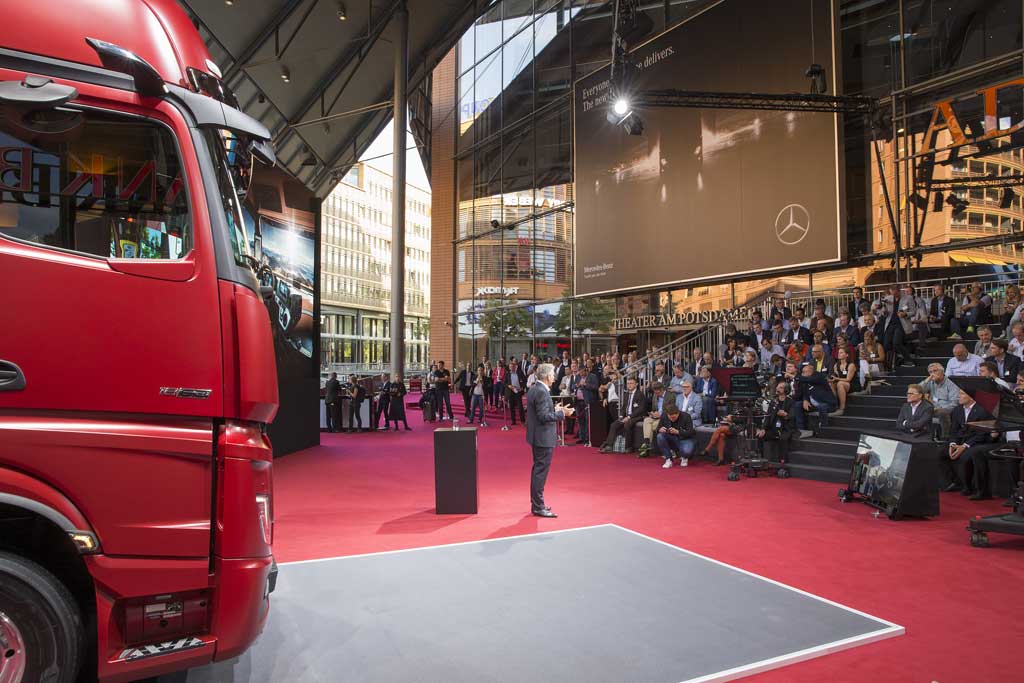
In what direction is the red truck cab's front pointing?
to the viewer's right

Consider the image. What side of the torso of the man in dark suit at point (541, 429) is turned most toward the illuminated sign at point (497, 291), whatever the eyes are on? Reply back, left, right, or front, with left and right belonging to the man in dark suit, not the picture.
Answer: left

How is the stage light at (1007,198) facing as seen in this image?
to the viewer's left

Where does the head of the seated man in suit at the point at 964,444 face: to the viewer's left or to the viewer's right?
to the viewer's left

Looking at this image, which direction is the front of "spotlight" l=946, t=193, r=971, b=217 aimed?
to the viewer's left

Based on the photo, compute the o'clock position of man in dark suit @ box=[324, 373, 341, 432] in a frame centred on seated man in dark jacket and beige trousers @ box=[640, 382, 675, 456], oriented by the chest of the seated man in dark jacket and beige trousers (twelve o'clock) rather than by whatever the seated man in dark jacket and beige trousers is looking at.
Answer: The man in dark suit is roughly at 2 o'clock from the seated man in dark jacket and beige trousers.

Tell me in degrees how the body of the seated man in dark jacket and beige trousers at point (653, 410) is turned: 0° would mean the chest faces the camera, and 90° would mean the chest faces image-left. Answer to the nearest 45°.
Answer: approximately 45°

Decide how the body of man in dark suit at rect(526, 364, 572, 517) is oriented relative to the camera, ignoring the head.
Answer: to the viewer's right

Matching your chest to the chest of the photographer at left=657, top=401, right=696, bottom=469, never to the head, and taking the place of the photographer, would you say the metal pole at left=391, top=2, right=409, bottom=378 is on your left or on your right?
on your right
